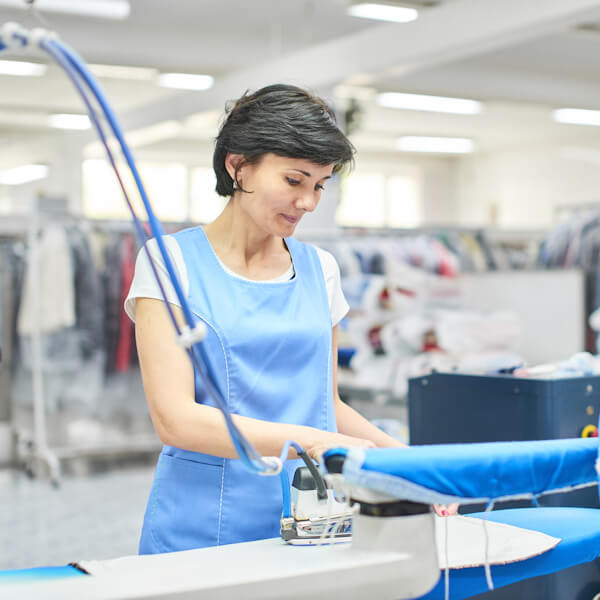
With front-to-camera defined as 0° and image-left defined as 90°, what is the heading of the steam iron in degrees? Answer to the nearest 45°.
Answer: approximately 270°

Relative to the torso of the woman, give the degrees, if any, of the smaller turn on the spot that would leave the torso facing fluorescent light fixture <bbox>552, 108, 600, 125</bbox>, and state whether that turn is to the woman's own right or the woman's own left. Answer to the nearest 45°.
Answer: approximately 135° to the woman's own left

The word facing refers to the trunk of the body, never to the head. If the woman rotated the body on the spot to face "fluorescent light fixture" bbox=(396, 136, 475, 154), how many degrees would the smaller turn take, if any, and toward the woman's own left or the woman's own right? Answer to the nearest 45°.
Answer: approximately 135° to the woman's own left

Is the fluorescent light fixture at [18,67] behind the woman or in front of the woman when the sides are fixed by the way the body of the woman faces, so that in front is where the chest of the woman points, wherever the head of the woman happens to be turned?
behind

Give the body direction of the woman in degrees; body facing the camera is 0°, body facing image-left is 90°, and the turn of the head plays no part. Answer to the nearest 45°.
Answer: approximately 315°

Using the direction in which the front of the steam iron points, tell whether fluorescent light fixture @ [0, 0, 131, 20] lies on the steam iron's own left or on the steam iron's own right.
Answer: on the steam iron's own left

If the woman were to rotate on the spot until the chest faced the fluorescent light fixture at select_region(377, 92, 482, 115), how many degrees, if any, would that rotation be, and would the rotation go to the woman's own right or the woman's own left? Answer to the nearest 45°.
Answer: approximately 135° to the woman's own left

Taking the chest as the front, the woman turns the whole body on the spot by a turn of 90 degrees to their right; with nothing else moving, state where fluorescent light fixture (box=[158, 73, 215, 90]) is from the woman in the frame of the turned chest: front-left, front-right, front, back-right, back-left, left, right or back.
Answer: back-right
